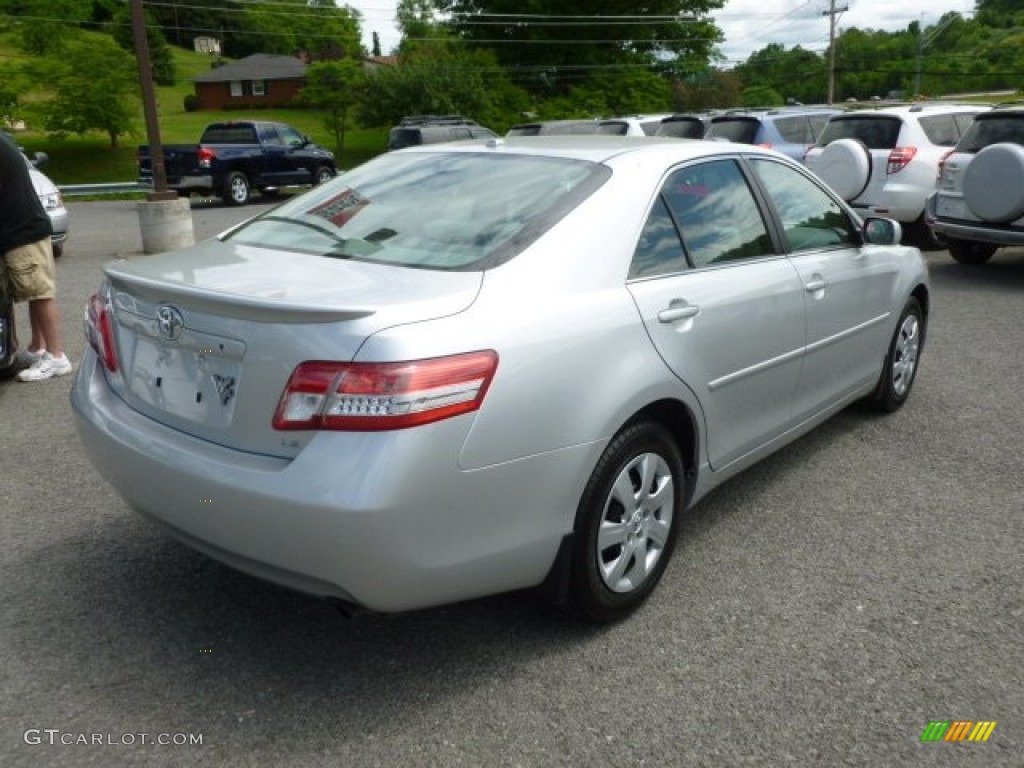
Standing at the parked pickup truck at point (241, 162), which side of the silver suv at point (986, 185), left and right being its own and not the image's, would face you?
left

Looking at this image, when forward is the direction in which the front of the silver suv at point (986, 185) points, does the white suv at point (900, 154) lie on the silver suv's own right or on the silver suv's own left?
on the silver suv's own left

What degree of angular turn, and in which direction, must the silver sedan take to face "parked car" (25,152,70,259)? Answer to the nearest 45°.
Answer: approximately 90° to its left

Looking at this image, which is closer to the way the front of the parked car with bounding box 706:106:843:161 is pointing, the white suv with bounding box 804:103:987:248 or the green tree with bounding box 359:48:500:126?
the green tree

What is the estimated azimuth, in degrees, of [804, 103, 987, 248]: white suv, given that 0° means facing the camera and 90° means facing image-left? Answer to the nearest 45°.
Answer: approximately 225°

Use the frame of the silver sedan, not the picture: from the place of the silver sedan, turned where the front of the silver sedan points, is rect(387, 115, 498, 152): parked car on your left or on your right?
on your left

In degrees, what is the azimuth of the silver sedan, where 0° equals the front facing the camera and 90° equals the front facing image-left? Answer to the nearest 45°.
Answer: approximately 225°

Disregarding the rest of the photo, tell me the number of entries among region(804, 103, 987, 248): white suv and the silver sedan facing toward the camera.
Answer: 0

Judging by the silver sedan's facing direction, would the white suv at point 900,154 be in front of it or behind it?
in front

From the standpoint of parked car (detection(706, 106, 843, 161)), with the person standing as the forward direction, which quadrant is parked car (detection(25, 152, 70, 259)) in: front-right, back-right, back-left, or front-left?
front-right

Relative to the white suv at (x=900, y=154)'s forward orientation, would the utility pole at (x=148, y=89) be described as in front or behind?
behind

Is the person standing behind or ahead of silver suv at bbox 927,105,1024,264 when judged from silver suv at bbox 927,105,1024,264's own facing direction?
behind

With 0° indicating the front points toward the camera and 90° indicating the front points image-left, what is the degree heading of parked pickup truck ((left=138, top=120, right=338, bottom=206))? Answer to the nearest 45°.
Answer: approximately 225°
